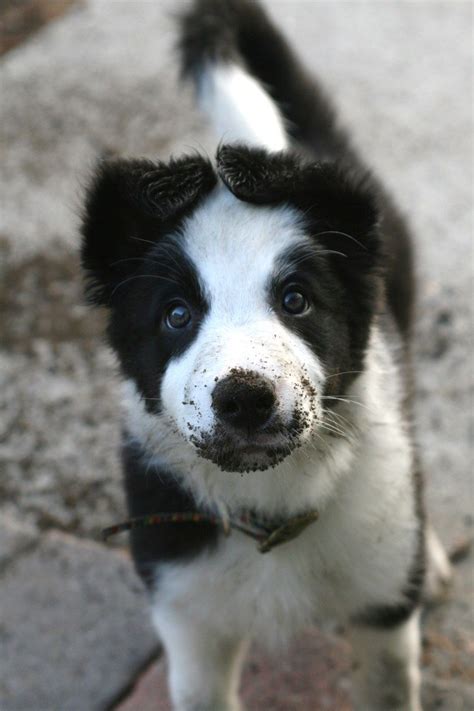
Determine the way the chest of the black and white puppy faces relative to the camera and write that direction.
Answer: toward the camera
